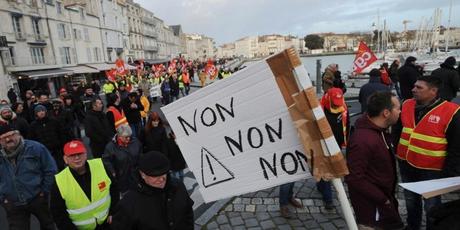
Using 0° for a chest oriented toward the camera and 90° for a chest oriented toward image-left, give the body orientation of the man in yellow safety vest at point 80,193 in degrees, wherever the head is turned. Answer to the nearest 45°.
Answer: approximately 0°

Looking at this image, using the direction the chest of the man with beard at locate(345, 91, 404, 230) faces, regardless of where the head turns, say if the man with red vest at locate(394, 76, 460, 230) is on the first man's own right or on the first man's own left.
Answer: on the first man's own left

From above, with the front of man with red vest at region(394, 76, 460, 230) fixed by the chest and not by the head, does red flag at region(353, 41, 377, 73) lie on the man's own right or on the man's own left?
on the man's own right

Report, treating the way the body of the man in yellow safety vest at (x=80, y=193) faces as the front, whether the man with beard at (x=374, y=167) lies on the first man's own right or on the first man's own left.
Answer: on the first man's own left
